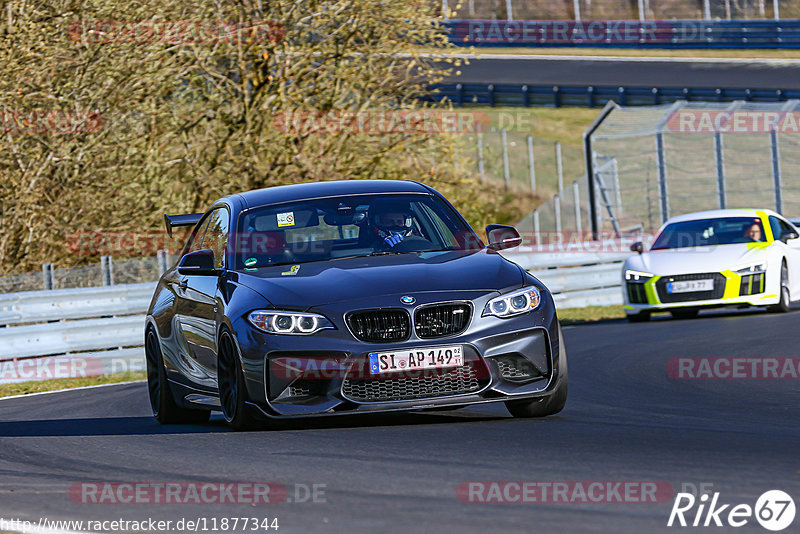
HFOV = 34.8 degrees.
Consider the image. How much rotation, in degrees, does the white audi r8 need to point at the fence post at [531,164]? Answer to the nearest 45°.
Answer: approximately 135° to its right

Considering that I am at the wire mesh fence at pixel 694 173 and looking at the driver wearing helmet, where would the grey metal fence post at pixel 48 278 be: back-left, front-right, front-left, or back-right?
front-right

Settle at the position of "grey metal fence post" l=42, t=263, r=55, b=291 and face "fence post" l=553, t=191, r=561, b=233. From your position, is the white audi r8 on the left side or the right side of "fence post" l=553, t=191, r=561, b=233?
right

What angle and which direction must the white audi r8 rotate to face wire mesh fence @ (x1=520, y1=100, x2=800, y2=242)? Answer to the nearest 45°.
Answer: approximately 135° to its right

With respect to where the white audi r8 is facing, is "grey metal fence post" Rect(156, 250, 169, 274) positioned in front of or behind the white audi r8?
in front

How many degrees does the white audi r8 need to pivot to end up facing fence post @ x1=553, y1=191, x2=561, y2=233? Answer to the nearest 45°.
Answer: approximately 135° to its right

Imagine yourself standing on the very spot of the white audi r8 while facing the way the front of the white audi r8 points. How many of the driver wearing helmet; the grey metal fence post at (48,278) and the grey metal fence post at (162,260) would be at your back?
0

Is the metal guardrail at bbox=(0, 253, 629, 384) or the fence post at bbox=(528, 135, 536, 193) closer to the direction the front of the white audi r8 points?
the metal guardrail

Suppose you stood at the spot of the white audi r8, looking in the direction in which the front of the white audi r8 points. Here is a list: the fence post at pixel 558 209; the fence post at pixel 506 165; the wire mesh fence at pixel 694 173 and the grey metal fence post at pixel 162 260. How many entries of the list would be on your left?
0

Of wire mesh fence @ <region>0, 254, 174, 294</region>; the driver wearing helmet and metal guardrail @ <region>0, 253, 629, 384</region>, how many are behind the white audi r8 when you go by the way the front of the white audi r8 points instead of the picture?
0

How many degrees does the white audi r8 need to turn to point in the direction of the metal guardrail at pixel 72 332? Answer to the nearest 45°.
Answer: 0° — it already faces it

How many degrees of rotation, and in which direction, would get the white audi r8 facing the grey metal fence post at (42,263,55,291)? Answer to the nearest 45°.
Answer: approximately 45° to its right

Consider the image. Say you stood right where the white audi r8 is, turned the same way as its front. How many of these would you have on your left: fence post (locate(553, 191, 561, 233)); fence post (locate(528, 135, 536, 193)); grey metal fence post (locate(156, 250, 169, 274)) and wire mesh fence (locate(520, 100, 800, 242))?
0

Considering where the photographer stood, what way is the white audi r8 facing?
facing the viewer and to the left of the viewer

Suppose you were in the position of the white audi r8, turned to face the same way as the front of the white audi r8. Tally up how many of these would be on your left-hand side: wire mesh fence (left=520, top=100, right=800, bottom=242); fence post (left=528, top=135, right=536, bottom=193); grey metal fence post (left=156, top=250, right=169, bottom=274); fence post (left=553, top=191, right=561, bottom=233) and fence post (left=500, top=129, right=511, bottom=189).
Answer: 0

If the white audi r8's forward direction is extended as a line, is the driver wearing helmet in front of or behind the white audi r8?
in front
